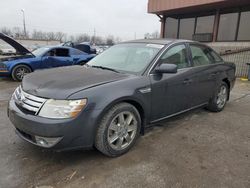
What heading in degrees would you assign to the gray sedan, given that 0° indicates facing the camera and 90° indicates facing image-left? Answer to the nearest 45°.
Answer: approximately 45°

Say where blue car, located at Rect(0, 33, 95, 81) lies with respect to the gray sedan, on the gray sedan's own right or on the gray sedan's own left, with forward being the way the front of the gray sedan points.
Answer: on the gray sedan's own right
